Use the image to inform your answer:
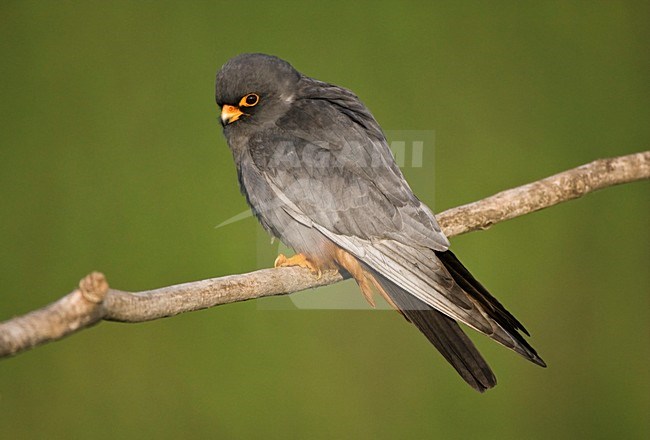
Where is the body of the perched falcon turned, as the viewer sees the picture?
to the viewer's left
